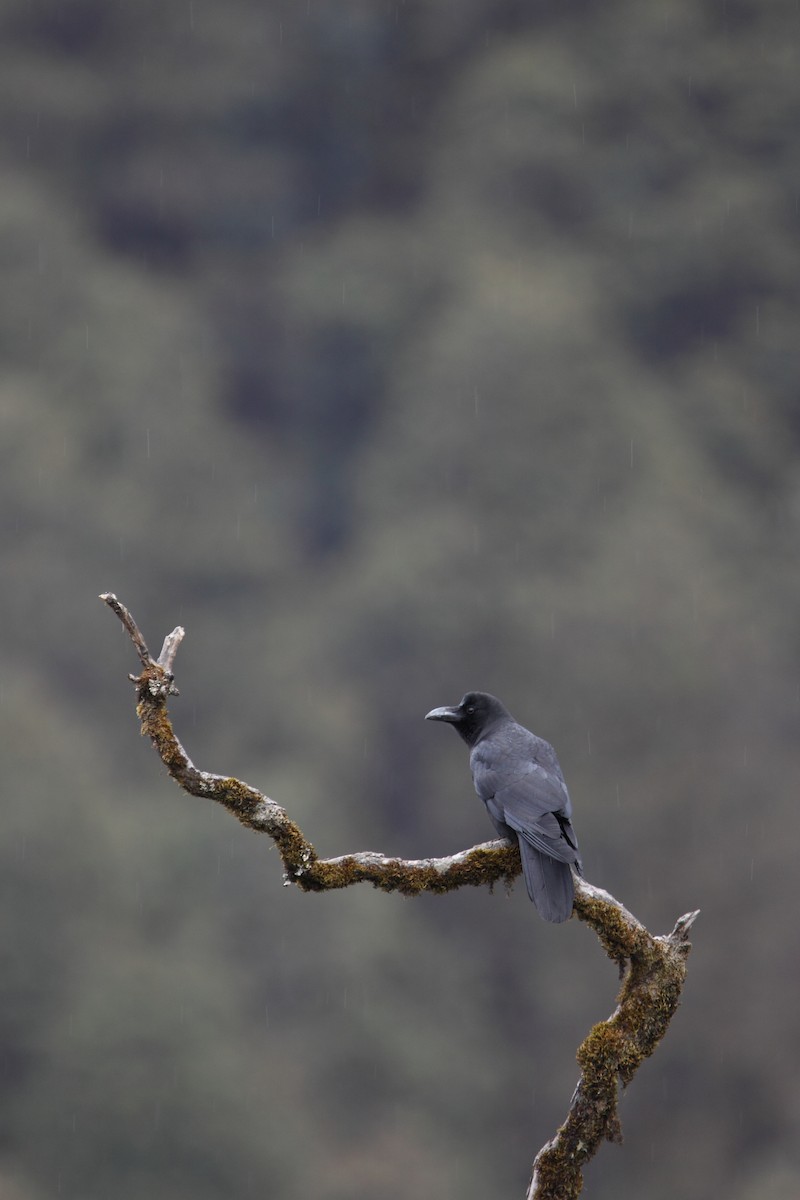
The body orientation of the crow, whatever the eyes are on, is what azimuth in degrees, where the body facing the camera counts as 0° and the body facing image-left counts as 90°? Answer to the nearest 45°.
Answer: approximately 135°
